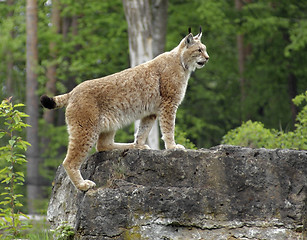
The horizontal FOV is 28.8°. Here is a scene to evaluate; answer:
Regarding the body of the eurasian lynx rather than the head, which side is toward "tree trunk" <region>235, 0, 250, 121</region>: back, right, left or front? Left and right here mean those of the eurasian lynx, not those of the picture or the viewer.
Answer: left

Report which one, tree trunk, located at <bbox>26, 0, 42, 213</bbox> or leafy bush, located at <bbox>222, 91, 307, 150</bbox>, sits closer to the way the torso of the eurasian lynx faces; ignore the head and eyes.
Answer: the leafy bush

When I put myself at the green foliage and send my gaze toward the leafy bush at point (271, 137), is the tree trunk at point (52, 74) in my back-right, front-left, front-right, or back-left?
front-left

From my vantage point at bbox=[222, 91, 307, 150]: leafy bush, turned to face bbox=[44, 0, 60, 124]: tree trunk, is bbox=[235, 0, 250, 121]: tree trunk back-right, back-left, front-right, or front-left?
front-right

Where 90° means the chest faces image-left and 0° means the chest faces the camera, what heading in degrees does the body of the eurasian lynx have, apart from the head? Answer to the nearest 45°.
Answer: approximately 270°

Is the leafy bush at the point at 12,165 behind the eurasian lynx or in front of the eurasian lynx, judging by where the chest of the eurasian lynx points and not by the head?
behind

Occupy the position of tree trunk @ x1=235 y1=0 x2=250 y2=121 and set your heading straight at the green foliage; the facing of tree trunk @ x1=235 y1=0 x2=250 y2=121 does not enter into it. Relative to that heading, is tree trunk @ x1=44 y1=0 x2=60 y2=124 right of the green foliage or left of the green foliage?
right

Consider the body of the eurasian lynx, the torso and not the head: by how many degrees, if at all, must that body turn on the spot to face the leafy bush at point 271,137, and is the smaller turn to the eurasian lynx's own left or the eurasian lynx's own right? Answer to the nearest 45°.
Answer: approximately 45° to the eurasian lynx's own left

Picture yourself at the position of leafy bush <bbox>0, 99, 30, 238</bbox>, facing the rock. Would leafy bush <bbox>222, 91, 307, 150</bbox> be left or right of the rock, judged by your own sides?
left

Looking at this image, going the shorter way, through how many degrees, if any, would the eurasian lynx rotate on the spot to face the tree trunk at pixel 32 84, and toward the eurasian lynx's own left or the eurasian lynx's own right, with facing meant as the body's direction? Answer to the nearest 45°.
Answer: approximately 90° to the eurasian lynx's own left

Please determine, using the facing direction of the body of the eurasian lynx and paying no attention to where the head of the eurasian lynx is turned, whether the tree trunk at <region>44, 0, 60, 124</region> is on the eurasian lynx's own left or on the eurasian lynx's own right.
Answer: on the eurasian lynx's own left
